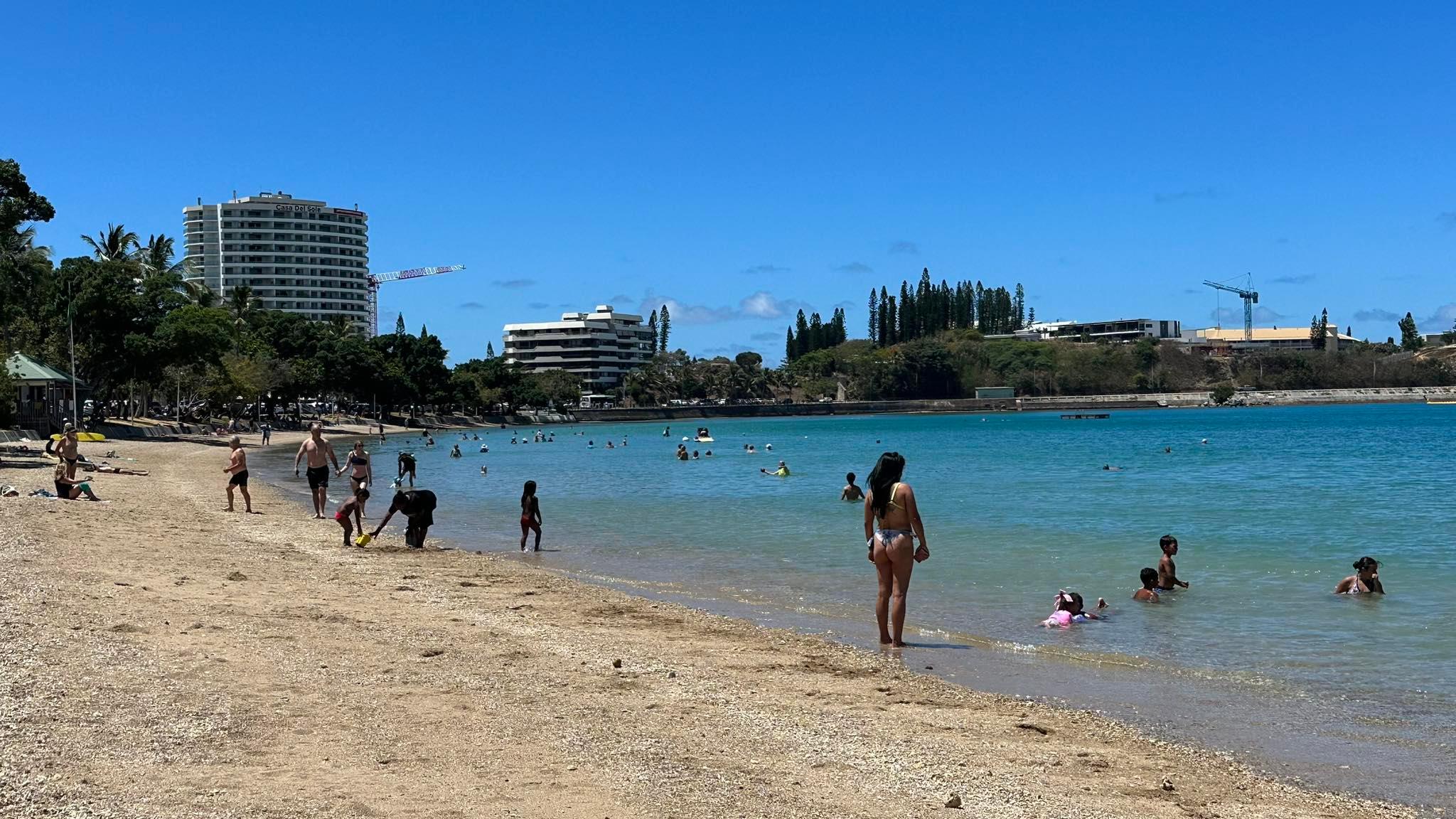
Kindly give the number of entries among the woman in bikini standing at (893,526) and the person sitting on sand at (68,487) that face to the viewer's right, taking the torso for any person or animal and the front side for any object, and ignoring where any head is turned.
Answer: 1

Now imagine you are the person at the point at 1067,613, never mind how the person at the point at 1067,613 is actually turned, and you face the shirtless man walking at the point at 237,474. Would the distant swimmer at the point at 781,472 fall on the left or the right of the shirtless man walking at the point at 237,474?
right

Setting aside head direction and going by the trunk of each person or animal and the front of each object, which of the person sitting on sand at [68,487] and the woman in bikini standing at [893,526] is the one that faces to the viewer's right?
the person sitting on sand

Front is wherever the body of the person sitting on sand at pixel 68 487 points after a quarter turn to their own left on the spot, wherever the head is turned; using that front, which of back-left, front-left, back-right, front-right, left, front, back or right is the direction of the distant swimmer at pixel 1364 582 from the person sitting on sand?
back-right

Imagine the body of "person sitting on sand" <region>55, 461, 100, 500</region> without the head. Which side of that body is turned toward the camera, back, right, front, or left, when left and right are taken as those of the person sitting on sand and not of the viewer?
right

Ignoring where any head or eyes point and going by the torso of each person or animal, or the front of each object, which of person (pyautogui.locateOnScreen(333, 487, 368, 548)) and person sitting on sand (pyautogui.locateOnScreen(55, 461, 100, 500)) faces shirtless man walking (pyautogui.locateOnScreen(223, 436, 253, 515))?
the person sitting on sand

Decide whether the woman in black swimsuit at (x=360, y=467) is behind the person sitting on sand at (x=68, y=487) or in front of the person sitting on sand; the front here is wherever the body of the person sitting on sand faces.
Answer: in front

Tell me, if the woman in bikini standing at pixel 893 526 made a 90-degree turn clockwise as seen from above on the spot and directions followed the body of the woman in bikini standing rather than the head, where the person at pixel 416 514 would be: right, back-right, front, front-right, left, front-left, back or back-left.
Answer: back-left

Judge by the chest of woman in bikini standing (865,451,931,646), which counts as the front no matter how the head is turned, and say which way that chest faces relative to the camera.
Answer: away from the camera

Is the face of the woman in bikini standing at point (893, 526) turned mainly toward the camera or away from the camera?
away from the camera
